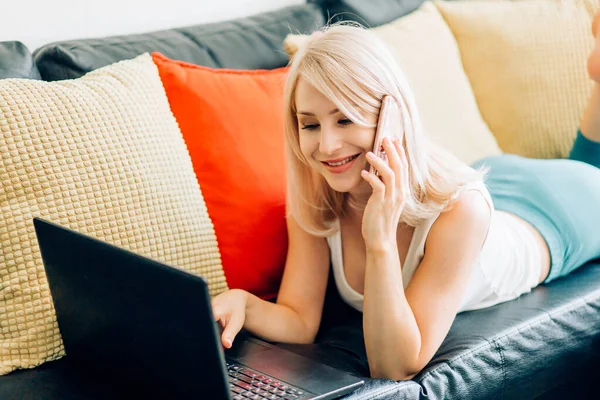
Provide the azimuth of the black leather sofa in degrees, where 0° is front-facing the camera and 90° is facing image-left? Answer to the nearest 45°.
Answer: approximately 315°

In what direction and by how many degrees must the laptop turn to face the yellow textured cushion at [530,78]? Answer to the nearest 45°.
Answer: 0° — it already faces it

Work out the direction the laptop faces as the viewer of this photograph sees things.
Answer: facing away from the viewer and to the right of the viewer

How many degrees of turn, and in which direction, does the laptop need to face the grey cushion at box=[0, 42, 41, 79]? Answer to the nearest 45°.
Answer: approximately 45° to its left
